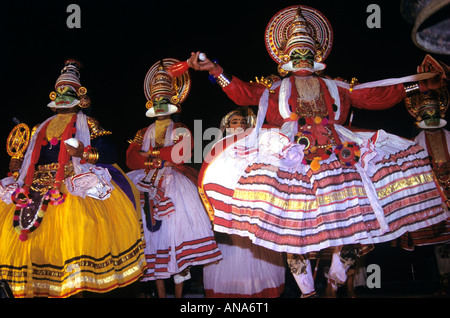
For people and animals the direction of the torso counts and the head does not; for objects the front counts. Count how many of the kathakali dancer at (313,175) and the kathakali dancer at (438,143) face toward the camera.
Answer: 2

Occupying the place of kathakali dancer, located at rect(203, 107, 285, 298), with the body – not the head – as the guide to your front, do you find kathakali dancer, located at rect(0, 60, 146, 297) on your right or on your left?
on your right

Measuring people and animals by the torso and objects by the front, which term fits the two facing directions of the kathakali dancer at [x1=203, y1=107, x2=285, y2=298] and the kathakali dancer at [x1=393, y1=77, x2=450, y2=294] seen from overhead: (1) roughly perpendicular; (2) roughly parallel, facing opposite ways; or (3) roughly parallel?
roughly parallel

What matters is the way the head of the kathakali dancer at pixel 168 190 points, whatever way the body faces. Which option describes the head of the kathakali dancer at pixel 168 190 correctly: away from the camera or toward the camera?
toward the camera

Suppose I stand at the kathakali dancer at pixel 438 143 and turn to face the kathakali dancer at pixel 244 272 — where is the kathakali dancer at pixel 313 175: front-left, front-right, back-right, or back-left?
front-left

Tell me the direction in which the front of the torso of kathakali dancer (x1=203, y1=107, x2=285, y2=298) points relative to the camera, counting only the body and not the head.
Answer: toward the camera

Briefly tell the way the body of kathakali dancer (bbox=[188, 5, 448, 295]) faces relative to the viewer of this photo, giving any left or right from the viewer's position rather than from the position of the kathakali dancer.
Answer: facing the viewer

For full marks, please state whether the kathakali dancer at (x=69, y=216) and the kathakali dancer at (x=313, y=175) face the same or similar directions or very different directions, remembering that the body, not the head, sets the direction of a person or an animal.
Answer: same or similar directions

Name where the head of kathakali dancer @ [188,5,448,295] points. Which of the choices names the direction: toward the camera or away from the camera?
toward the camera

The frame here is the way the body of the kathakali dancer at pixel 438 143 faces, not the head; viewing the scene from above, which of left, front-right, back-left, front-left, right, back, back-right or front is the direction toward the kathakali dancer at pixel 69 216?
front-right
